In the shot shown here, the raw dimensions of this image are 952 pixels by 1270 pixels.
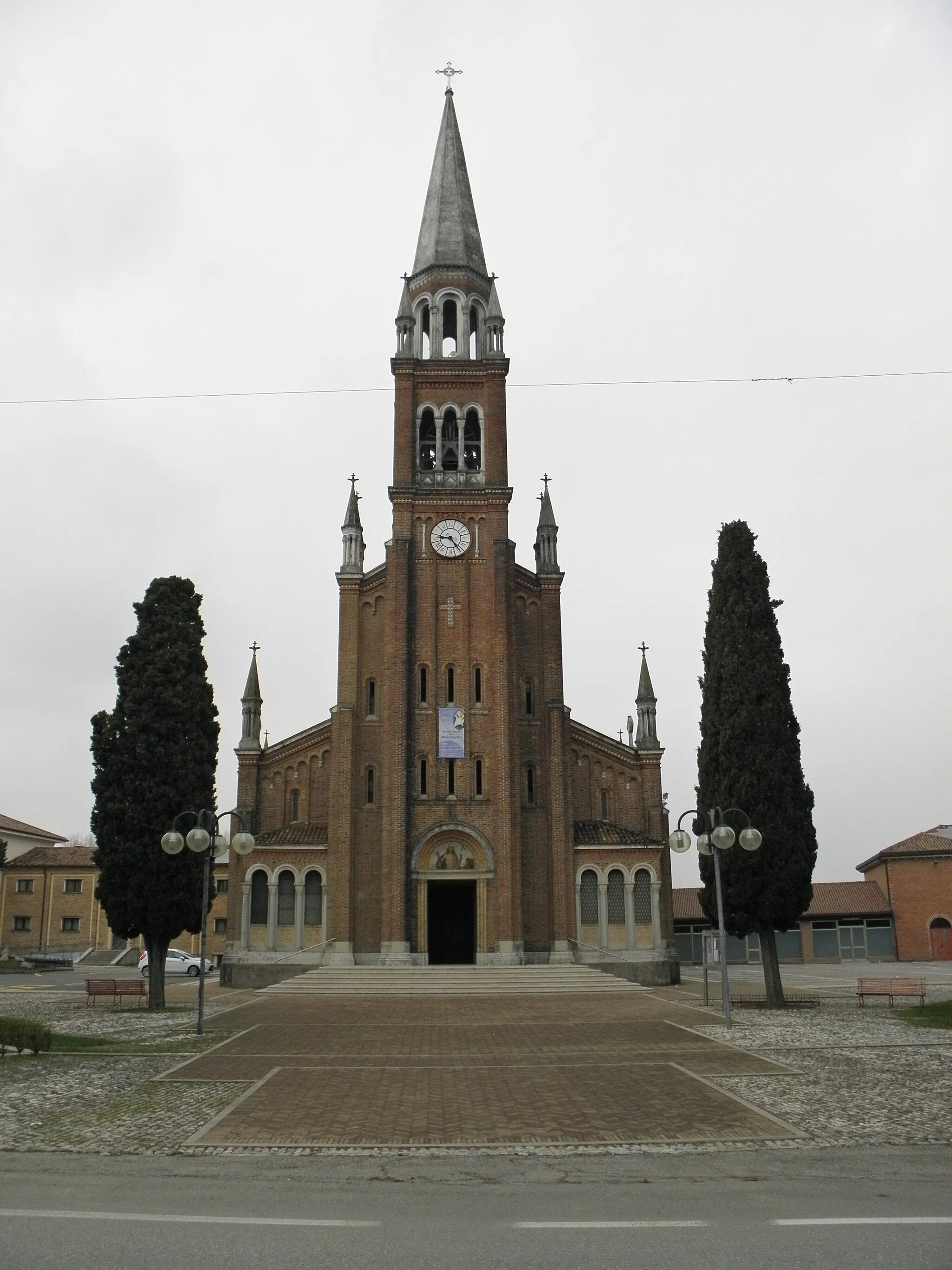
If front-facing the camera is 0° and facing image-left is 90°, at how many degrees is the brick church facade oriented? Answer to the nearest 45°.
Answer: approximately 0°

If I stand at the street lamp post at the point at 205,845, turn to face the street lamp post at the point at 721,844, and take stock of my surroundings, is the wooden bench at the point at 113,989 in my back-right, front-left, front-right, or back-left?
back-left

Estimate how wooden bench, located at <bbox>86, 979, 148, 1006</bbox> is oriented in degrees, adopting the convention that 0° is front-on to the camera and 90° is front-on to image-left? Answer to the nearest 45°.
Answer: approximately 180°

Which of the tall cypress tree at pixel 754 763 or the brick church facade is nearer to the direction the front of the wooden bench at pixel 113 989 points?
the tall cypress tree

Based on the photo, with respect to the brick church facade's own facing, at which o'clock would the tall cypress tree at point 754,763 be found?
The tall cypress tree is roughly at 11 o'clock from the brick church facade.

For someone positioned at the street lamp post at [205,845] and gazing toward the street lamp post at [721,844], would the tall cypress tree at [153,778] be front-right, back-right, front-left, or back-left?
back-left
